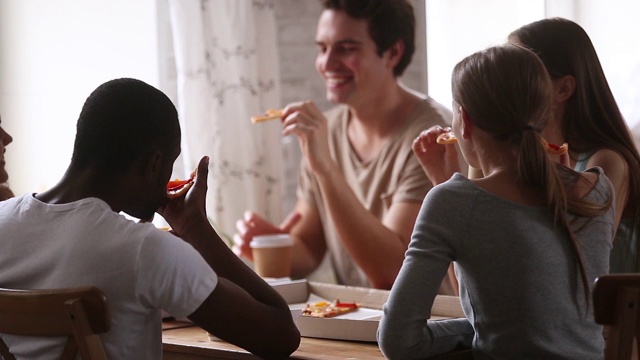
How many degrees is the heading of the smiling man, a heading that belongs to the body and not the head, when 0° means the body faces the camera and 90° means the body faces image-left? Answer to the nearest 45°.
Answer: approximately 45°

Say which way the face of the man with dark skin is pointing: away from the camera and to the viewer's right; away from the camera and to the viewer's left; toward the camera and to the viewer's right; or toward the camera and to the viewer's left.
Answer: away from the camera and to the viewer's right

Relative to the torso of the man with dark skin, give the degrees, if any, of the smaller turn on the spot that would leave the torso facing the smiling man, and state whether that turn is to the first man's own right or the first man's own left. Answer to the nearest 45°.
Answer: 0° — they already face them

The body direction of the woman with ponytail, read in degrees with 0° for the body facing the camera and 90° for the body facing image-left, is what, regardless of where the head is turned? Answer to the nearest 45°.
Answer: approximately 135°

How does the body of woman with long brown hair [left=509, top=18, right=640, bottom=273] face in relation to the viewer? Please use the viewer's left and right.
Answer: facing to the left of the viewer

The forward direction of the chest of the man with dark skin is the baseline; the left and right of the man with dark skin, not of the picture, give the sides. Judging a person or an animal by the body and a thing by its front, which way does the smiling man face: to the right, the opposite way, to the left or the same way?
the opposite way

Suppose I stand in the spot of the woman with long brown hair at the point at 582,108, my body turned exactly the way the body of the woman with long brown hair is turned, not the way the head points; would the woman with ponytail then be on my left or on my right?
on my left

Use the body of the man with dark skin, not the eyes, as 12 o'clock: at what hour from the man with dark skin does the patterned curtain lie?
The patterned curtain is roughly at 11 o'clock from the man with dark skin.

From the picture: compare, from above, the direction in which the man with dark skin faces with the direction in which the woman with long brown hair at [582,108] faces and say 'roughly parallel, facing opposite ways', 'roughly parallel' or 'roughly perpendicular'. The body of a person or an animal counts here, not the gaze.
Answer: roughly perpendicular

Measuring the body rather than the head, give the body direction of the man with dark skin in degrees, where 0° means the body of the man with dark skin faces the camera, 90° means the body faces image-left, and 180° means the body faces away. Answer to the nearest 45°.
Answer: approximately 225°

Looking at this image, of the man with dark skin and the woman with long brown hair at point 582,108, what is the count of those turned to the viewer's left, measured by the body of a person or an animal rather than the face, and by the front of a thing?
1

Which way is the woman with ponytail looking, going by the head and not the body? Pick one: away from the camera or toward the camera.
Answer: away from the camera
